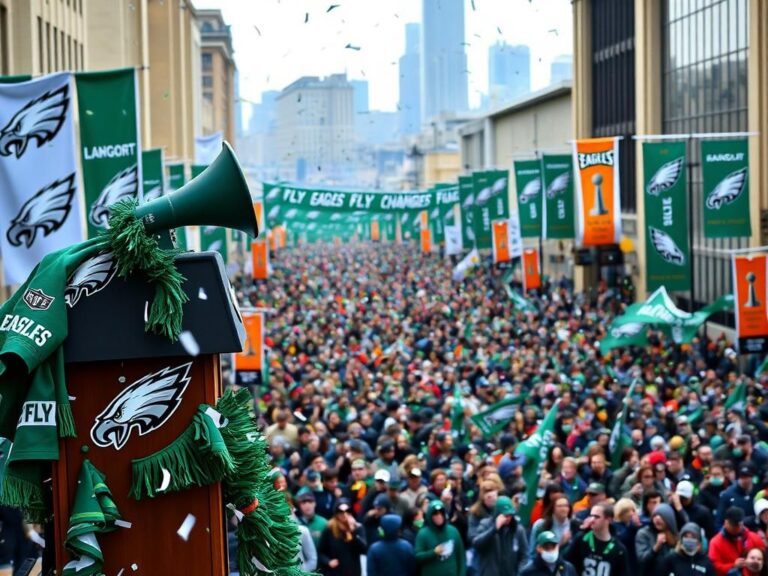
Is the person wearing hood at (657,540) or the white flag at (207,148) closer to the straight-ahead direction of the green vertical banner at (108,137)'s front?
the person wearing hood

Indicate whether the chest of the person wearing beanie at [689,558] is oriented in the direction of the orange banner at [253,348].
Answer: no

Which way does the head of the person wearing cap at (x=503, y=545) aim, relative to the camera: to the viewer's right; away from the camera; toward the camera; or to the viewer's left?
toward the camera

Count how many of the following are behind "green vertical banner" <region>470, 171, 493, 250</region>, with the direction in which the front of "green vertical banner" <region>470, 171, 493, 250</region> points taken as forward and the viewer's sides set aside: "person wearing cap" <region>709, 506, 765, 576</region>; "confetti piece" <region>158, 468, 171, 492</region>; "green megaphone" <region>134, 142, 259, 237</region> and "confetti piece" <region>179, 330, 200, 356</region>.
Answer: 0

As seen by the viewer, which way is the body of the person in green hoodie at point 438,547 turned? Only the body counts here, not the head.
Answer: toward the camera

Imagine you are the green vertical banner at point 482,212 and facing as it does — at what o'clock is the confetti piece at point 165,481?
The confetti piece is roughly at 12 o'clock from the green vertical banner.

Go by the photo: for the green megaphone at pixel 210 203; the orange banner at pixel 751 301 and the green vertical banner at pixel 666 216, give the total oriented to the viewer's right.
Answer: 1

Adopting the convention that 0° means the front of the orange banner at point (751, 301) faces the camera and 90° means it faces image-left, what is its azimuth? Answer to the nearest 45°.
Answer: approximately 0°

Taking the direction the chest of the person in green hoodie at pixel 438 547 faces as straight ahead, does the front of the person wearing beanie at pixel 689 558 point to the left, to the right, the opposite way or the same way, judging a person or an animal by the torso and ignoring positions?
the same way

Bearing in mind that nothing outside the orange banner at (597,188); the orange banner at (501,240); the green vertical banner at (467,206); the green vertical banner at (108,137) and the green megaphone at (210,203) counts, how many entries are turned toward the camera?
4

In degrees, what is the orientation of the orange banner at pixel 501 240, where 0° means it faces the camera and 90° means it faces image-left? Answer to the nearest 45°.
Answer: approximately 0°

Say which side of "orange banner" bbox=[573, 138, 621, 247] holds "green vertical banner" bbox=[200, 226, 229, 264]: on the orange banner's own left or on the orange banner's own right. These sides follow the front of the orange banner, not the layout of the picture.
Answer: on the orange banner's own right

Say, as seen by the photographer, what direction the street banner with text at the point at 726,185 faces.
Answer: facing the viewer

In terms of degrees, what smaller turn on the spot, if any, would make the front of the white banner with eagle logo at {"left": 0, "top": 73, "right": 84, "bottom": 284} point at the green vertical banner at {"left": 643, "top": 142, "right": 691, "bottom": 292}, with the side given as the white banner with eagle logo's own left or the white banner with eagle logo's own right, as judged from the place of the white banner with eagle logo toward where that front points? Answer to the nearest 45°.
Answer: approximately 135° to the white banner with eagle logo's own left
